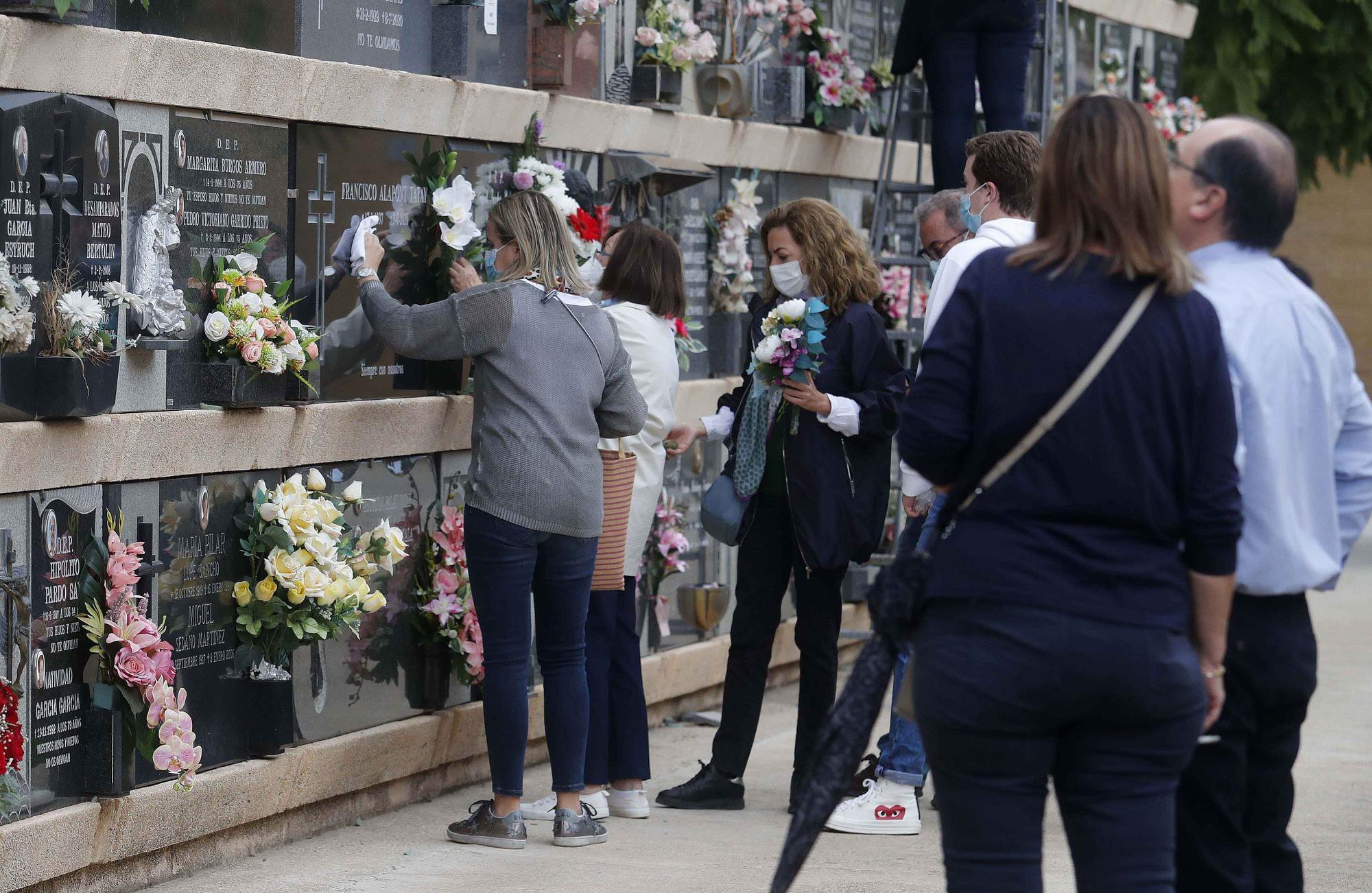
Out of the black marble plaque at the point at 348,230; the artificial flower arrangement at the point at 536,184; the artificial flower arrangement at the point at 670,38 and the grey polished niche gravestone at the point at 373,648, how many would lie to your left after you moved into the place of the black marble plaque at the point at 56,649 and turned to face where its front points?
4

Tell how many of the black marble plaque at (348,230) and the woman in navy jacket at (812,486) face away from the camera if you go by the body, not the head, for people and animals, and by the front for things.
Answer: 0

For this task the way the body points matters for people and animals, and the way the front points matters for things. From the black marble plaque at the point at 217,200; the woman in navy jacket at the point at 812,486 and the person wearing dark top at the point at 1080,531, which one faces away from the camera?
the person wearing dark top

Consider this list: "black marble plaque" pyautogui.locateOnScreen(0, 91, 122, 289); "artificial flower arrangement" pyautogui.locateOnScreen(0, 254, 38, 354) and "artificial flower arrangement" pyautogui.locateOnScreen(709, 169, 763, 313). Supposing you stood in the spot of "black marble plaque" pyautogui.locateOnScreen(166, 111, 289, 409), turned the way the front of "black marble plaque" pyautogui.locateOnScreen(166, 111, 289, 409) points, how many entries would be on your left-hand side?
1

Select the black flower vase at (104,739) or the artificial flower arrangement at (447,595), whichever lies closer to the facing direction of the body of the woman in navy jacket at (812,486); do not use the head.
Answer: the black flower vase

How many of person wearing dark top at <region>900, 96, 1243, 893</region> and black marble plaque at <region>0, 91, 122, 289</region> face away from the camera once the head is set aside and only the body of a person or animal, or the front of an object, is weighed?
1

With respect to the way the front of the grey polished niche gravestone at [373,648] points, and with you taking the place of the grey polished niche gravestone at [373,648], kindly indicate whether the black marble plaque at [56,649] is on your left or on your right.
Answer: on your right

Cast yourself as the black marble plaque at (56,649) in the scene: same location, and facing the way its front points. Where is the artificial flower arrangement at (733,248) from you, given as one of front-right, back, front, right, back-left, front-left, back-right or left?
left

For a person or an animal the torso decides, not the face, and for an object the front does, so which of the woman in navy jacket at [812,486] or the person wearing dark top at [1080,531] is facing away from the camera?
the person wearing dark top

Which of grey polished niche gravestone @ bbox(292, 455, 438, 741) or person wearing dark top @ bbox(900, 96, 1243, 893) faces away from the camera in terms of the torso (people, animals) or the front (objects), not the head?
the person wearing dark top

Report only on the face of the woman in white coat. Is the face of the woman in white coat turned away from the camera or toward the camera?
away from the camera

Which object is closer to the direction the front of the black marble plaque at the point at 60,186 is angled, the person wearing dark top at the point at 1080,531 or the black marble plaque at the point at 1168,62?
the person wearing dark top

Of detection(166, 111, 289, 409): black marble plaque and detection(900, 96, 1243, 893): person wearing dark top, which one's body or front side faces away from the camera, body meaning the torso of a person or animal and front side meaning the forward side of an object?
the person wearing dark top

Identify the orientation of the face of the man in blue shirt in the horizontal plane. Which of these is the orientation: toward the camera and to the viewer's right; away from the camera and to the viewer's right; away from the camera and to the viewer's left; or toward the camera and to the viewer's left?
away from the camera and to the viewer's left

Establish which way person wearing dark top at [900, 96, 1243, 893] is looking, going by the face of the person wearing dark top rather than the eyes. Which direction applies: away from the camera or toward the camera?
away from the camera

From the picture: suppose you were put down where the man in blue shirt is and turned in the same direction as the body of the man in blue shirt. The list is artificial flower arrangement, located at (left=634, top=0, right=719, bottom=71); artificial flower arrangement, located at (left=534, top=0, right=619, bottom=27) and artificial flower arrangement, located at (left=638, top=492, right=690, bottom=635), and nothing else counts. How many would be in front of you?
3

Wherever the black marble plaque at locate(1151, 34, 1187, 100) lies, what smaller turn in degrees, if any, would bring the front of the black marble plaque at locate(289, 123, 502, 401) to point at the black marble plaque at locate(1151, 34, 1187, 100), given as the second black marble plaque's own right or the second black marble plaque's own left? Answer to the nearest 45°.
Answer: approximately 90° to the second black marble plaque's own left

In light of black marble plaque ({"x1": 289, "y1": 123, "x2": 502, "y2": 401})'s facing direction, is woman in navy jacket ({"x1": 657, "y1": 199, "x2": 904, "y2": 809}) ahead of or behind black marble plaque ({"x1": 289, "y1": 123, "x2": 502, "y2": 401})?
ahead

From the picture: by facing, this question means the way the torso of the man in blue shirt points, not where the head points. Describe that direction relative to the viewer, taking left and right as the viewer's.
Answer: facing away from the viewer and to the left of the viewer

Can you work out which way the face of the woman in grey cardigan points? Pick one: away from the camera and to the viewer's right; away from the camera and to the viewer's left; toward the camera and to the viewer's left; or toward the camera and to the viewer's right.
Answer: away from the camera and to the viewer's left

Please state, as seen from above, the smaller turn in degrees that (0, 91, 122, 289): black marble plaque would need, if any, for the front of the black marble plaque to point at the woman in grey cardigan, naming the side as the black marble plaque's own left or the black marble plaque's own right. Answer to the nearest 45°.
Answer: approximately 45° to the black marble plaque's own left
